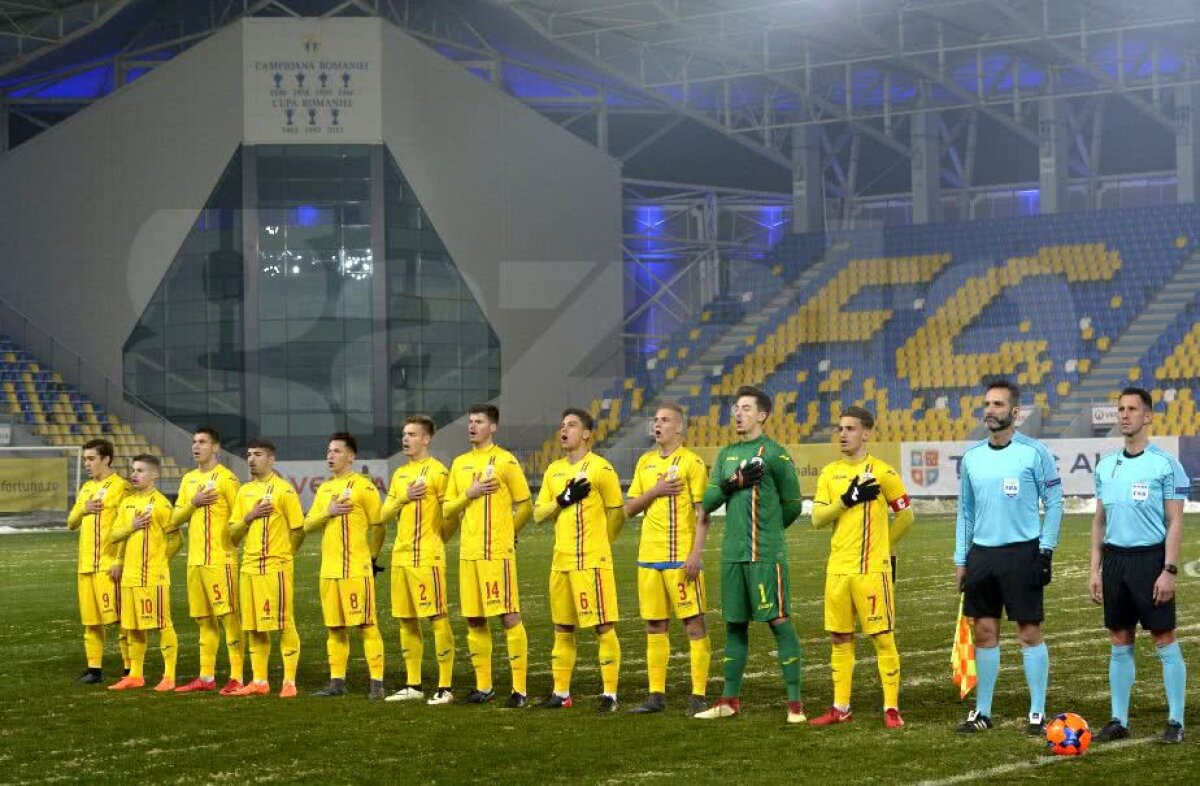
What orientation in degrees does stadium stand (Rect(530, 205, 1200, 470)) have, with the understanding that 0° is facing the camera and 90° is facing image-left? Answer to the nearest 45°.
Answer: approximately 45°

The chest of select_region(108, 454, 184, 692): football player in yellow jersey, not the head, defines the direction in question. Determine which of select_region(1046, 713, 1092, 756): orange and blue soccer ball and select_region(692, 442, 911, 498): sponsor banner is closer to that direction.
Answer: the orange and blue soccer ball

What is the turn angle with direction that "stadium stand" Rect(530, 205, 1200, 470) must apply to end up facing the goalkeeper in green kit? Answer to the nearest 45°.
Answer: approximately 45° to its left

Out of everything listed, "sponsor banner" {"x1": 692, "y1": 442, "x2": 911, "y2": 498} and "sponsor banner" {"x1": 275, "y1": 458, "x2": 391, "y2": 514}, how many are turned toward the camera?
2

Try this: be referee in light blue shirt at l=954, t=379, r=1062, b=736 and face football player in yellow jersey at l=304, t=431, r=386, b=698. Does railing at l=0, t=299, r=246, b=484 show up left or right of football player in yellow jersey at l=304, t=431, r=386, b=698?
right

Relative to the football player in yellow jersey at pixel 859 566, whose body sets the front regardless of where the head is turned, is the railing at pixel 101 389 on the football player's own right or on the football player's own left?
on the football player's own right

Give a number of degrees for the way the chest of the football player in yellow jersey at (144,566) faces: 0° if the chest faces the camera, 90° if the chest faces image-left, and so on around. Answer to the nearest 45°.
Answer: approximately 45°

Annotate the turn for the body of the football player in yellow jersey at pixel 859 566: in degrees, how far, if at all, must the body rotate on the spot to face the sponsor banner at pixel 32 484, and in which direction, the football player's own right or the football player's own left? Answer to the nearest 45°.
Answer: approximately 90° to the football player's own right

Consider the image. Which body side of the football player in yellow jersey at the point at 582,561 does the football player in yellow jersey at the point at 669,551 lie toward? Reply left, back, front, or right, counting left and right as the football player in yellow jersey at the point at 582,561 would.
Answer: left

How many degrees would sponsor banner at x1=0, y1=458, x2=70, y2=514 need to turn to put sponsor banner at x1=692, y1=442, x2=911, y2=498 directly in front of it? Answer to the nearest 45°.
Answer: approximately 90° to its left
